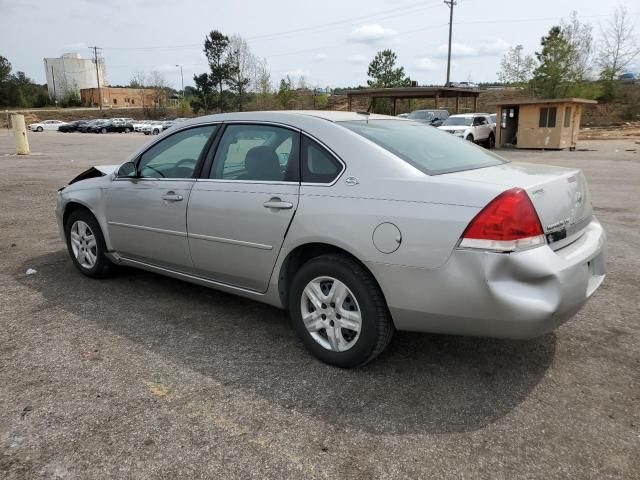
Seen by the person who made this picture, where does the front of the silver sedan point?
facing away from the viewer and to the left of the viewer

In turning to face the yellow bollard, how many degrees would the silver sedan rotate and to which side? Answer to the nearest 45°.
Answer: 0° — it already faces it

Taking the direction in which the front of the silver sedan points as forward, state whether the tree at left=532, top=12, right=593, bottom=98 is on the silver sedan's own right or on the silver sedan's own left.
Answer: on the silver sedan's own right

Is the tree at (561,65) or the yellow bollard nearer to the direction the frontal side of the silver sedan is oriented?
the yellow bollard

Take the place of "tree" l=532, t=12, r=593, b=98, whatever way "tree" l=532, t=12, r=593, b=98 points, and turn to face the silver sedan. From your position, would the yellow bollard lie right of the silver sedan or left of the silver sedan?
right
